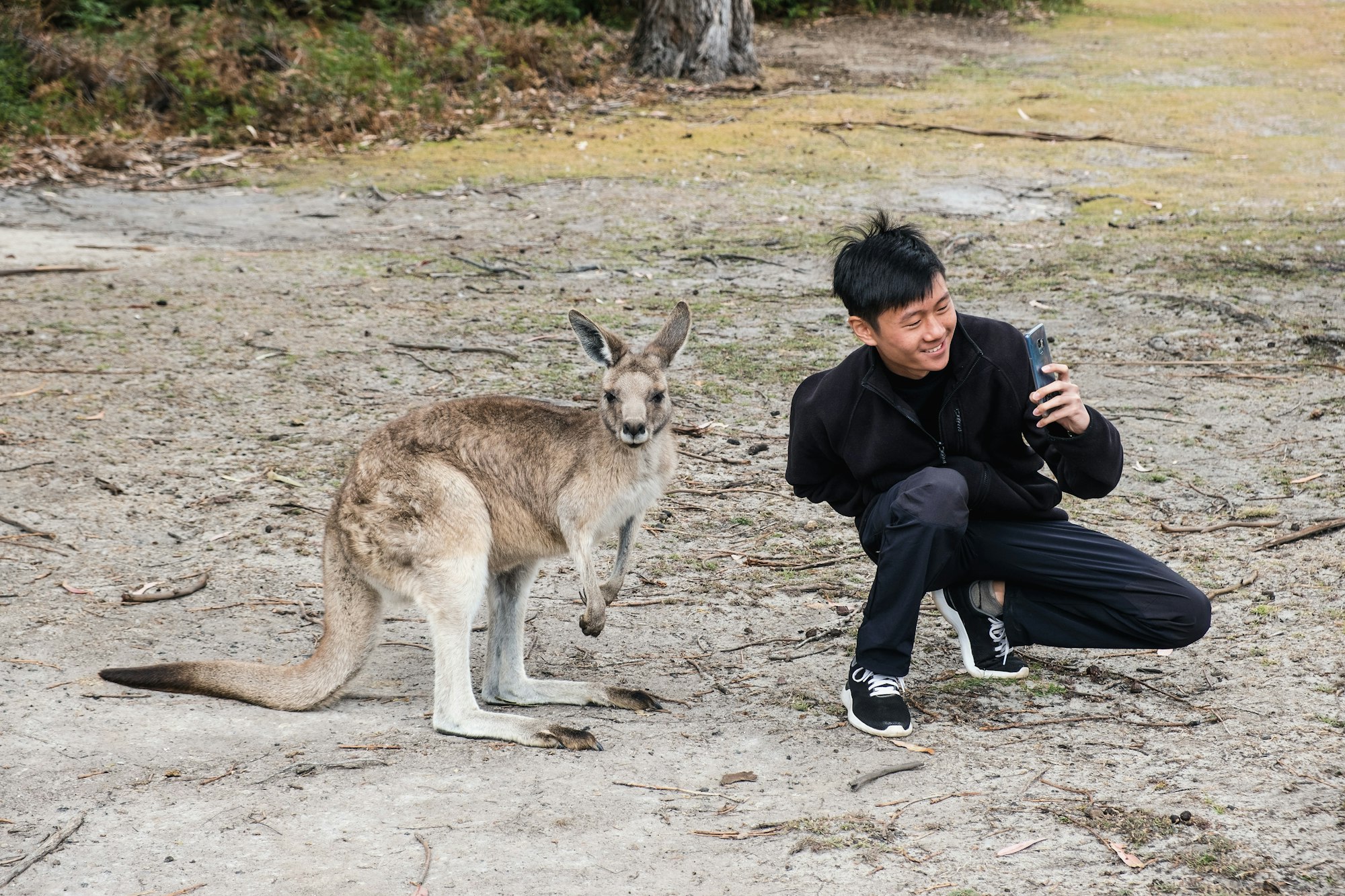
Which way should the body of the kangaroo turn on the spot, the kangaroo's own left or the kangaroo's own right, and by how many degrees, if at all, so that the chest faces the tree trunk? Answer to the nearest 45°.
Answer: approximately 90° to the kangaroo's own left

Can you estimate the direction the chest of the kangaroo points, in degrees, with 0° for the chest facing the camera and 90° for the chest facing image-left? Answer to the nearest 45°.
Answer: approximately 270°

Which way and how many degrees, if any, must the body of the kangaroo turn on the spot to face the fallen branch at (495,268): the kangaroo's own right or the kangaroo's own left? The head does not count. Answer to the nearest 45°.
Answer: approximately 90° to the kangaroo's own left

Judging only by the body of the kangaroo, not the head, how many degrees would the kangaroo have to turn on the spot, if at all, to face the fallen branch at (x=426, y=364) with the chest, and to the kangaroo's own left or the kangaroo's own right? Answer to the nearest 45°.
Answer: approximately 90° to the kangaroo's own left

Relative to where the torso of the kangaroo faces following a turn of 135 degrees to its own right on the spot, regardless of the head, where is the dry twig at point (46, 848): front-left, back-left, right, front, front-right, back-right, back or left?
front

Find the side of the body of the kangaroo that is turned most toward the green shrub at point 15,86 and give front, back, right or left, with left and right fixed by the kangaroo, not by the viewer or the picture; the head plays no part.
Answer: left

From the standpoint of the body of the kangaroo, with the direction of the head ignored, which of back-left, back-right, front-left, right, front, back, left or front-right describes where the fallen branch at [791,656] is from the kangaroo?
front

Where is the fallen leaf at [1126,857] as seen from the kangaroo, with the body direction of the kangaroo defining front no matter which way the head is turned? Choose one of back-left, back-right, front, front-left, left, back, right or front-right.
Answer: front-right

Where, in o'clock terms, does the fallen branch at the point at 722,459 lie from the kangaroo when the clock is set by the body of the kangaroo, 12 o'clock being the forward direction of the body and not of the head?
The fallen branch is roughly at 10 o'clock from the kangaroo.

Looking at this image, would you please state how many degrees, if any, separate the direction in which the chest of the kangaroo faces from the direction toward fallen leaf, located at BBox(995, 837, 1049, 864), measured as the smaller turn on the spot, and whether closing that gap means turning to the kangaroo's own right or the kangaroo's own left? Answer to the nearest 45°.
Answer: approximately 45° to the kangaroo's own right

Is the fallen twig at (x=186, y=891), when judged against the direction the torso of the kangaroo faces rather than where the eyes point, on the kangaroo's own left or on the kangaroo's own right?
on the kangaroo's own right

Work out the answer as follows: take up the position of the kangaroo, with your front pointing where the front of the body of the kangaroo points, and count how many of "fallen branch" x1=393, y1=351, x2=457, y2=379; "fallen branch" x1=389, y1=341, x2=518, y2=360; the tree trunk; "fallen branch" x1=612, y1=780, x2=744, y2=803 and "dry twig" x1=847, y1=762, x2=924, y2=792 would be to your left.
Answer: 3

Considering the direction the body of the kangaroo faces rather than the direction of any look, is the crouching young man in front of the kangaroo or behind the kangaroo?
in front

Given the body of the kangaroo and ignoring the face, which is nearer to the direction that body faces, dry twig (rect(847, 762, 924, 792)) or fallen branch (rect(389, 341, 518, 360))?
the dry twig

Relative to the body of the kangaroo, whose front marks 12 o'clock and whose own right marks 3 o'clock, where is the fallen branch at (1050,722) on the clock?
The fallen branch is roughly at 1 o'clock from the kangaroo.

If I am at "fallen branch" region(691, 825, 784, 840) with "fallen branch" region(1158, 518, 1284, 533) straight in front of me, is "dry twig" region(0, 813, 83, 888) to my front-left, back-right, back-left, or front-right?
back-left
